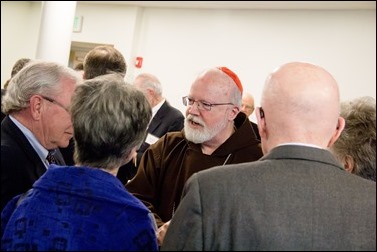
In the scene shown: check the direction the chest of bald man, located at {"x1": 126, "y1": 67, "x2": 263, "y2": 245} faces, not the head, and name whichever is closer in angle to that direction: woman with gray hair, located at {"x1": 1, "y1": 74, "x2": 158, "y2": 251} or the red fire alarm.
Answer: the woman with gray hair

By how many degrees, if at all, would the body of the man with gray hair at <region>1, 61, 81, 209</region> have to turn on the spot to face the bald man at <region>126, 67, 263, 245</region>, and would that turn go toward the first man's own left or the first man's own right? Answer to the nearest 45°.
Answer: approximately 45° to the first man's own left

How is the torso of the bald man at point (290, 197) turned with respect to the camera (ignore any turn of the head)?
away from the camera

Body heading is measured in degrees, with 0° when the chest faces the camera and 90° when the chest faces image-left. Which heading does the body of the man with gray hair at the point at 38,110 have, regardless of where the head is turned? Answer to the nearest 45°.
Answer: approximately 270°

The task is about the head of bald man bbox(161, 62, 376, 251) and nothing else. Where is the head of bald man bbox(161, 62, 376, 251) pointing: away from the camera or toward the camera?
away from the camera

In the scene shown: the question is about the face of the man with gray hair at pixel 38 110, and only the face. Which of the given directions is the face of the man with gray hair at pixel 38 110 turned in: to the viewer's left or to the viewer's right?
to the viewer's right

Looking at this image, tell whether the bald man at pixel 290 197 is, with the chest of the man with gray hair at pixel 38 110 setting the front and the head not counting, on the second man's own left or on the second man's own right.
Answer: on the second man's own right

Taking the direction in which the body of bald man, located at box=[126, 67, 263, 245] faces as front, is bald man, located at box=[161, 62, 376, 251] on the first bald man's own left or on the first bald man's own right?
on the first bald man's own left
